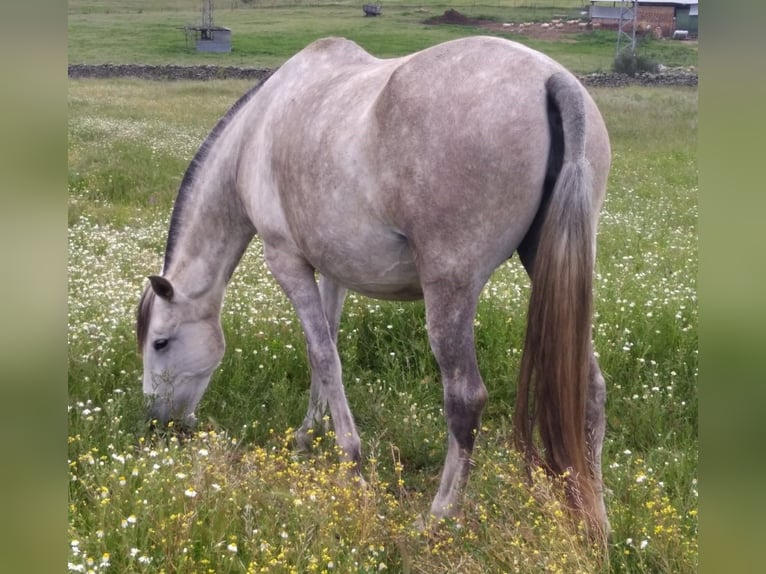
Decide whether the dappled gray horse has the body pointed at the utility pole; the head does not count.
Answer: no

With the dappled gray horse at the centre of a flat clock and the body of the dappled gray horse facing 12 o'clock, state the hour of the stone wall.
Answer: The stone wall is roughly at 1 o'clock from the dappled gray horse.

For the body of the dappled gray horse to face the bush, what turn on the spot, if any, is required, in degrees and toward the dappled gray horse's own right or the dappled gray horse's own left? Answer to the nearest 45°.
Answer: approximately 45° to the dappled gray horse's own right

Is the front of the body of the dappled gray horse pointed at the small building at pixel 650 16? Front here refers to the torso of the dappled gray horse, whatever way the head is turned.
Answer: no

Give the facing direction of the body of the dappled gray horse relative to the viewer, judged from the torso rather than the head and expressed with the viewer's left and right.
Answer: facing away from the viewer and to the left of the viewer
